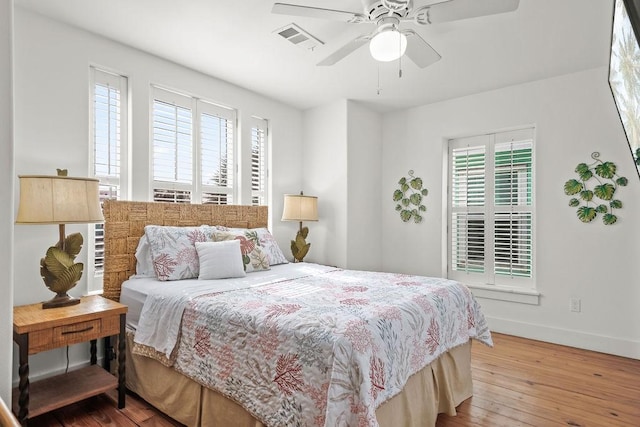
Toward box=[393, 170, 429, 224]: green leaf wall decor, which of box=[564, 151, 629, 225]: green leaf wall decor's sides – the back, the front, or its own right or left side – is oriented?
right

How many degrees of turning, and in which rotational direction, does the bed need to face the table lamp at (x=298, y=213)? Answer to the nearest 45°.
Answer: approximately 135° to its left

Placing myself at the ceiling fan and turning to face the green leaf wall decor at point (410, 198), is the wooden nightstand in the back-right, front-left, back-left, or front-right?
back-left

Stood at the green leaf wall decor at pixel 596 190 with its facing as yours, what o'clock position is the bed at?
The bed is roughly at 1 o'clock from the green leaf wall decor.

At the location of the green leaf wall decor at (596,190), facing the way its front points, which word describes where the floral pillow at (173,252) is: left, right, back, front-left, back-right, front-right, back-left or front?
front-right

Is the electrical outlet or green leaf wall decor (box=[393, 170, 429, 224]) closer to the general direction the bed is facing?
the electrical outlet

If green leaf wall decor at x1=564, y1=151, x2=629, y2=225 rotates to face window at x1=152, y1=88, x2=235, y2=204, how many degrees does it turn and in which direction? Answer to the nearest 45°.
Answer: approximately 45° to its right

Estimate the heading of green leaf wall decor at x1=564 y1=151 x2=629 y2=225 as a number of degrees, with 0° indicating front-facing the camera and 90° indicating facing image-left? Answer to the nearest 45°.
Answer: approximately 0°
